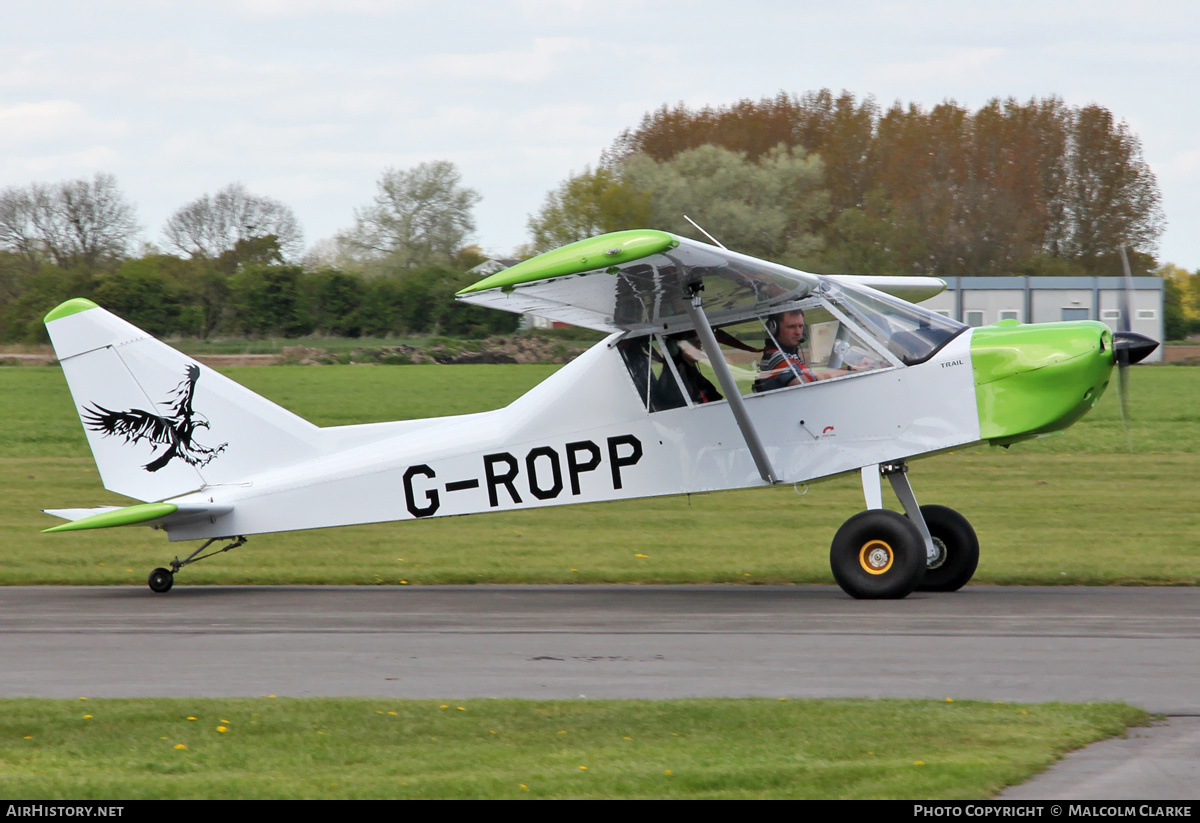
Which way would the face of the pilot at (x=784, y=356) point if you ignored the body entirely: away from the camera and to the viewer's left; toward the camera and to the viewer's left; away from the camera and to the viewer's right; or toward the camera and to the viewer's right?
toward the camera and to the viewer's right

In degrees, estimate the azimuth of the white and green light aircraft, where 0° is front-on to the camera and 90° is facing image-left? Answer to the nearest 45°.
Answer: approximately 270°
